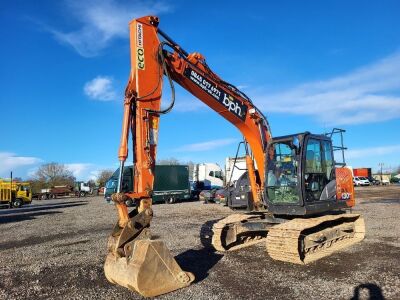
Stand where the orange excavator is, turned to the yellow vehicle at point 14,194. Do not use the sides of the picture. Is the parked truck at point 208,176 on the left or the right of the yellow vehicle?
right

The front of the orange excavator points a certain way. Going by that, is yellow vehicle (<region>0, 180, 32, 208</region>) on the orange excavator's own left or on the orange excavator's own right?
on the orange excavator's own right

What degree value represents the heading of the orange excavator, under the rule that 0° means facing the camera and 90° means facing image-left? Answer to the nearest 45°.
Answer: approximately 45°

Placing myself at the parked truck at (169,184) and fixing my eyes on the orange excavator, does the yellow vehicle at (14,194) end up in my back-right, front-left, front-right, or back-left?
back-right

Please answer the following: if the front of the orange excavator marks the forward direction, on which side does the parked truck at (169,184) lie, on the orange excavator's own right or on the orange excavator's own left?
on the orange excavator's own right

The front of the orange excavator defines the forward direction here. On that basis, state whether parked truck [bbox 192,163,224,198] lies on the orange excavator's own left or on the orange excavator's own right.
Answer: on the orange excavator's own right
